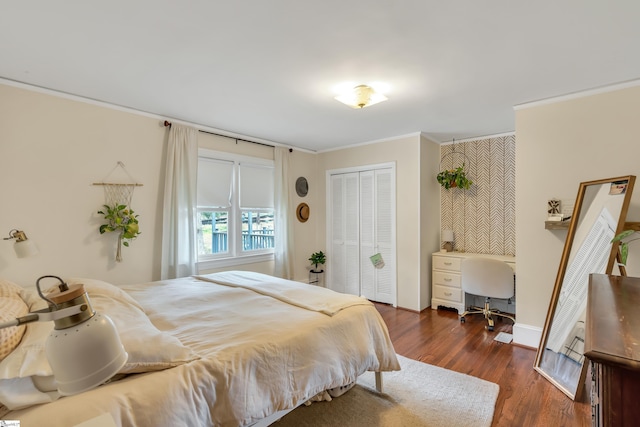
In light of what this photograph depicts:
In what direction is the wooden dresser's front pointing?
to the viewer's left

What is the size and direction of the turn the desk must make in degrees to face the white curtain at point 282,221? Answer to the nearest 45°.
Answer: approximately 90° to its right

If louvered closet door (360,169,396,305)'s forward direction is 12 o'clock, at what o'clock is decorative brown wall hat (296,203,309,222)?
The decorative brown wall hat is roughly at 2 o'clock from the louvered closet door.

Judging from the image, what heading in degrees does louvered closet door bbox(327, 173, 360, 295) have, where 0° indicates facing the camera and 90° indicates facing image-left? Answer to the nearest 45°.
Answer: approximately 45°

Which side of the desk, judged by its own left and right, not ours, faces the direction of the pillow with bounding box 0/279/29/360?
front

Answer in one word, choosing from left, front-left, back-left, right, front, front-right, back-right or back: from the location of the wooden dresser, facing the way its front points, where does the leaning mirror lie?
right

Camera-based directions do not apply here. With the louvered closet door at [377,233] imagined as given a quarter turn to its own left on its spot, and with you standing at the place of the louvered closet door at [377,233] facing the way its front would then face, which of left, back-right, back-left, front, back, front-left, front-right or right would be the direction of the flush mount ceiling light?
front-right

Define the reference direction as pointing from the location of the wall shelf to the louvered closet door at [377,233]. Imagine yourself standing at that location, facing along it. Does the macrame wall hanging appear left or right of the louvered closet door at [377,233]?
left

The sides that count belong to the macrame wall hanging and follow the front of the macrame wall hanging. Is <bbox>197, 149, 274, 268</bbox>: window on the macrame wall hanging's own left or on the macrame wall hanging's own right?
on the macrame wall hanging's own left

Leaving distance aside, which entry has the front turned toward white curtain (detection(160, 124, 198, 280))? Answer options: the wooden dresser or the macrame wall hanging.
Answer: the wooden dresser

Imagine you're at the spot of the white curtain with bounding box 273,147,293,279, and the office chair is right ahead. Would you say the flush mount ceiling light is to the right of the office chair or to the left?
right

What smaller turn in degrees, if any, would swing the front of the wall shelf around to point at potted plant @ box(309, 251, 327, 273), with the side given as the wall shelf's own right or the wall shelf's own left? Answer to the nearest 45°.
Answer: approximately 90° to the wall shelf's own right

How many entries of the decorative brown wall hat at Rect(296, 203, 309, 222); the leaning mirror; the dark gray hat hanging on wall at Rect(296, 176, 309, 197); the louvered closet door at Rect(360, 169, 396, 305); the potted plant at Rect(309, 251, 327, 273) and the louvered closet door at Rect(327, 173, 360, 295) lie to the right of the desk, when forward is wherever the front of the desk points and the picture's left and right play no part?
5
